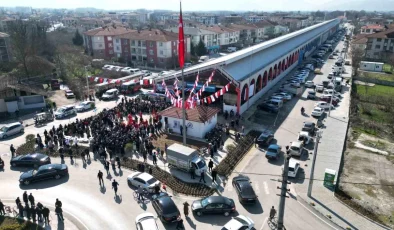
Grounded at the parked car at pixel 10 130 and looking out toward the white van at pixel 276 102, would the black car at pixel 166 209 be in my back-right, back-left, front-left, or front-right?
front-right

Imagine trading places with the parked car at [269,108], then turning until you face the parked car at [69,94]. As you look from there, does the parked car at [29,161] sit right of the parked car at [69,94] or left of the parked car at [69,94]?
left

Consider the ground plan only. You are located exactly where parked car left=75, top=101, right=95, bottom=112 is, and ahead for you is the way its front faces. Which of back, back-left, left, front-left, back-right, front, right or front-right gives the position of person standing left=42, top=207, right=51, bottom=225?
front-left

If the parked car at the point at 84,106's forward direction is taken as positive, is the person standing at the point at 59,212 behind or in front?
in front

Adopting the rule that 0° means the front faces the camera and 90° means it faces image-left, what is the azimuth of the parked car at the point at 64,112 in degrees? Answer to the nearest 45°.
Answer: approximately 45°

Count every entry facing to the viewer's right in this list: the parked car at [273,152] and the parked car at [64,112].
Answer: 0

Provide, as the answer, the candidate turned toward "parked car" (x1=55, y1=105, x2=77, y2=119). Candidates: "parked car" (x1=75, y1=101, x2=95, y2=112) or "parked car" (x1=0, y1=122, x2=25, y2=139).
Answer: "parked car" (x1=75, y1=101, x2=95, y2=112)

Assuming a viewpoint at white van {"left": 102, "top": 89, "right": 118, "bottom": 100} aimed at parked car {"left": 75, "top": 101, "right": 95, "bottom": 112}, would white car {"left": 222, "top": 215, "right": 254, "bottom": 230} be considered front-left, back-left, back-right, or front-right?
front-left

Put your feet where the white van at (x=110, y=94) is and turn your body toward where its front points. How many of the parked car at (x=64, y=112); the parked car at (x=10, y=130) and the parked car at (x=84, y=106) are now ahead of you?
3

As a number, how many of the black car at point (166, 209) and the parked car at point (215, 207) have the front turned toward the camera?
0

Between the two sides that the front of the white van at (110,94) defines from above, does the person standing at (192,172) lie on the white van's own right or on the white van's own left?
on the white van's own left

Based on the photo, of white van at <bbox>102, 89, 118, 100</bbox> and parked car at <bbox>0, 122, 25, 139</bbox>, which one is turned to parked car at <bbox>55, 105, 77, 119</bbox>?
the white van

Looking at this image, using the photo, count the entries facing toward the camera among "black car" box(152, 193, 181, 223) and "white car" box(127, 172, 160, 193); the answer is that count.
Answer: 0

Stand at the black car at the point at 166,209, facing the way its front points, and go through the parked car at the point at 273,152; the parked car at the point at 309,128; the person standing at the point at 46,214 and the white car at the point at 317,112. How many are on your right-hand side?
3
